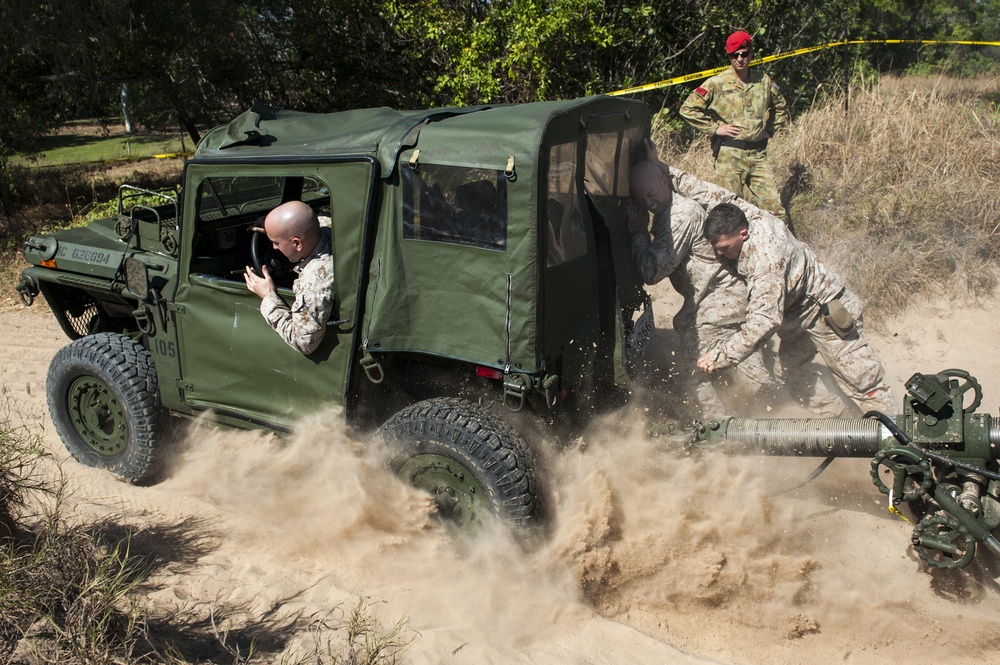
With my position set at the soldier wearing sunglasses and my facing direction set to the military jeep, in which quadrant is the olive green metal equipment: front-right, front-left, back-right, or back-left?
front-left

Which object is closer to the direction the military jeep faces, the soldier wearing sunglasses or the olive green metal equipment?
the soldier wearing sunglasses

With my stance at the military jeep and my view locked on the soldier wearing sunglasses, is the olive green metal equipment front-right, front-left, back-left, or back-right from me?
front-right

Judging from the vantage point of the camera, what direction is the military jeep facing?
facing away from the viewer and to the left of the viewer

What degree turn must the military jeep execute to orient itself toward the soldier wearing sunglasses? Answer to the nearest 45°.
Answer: approximately 90° to its right
